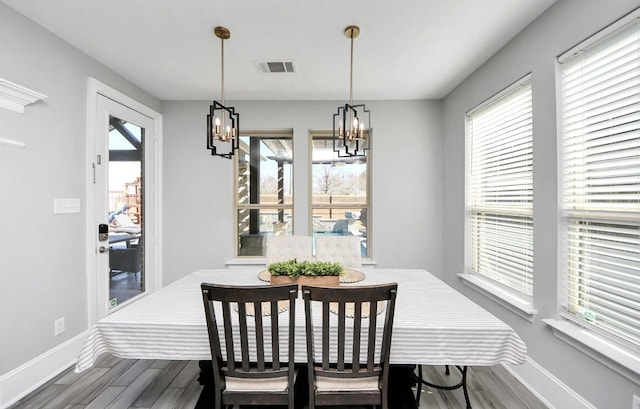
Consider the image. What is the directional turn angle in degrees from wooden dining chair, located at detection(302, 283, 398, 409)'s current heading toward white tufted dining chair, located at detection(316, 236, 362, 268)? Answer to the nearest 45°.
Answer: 0° — it already faces it

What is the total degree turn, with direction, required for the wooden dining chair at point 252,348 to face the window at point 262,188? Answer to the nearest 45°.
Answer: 0° — it already faces it

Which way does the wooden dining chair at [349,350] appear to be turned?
away from the camera

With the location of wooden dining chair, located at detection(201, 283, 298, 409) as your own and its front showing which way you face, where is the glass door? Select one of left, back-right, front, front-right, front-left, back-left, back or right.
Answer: front-left

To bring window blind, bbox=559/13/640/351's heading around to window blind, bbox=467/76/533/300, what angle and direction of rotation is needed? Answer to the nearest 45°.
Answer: approximately 90° to its right

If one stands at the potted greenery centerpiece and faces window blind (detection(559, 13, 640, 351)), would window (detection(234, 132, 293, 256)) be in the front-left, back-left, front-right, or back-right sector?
back-left

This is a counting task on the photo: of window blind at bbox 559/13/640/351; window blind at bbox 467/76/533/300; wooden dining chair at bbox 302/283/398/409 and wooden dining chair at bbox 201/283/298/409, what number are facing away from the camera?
2

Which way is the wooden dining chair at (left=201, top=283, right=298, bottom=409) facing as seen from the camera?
away from the camera

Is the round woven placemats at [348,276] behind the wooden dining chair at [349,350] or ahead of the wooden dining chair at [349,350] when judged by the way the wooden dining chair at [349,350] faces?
ahead

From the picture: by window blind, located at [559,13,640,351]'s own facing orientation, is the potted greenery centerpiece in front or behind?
in front

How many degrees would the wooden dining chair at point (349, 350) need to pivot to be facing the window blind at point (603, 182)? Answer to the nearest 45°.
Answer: approximately 90° to its right

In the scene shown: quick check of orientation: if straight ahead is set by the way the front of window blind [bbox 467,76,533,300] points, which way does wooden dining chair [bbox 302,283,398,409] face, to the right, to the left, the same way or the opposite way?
to the right

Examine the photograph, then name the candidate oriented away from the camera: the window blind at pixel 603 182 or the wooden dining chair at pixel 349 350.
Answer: the wooden dining chair

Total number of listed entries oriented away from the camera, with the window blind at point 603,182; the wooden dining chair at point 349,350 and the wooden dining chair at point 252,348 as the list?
2

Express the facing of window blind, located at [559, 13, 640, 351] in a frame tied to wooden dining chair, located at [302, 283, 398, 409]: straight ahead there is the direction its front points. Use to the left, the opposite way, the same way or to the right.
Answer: to the left

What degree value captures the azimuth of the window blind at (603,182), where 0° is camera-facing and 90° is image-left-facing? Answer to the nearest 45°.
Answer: approximately 45°
